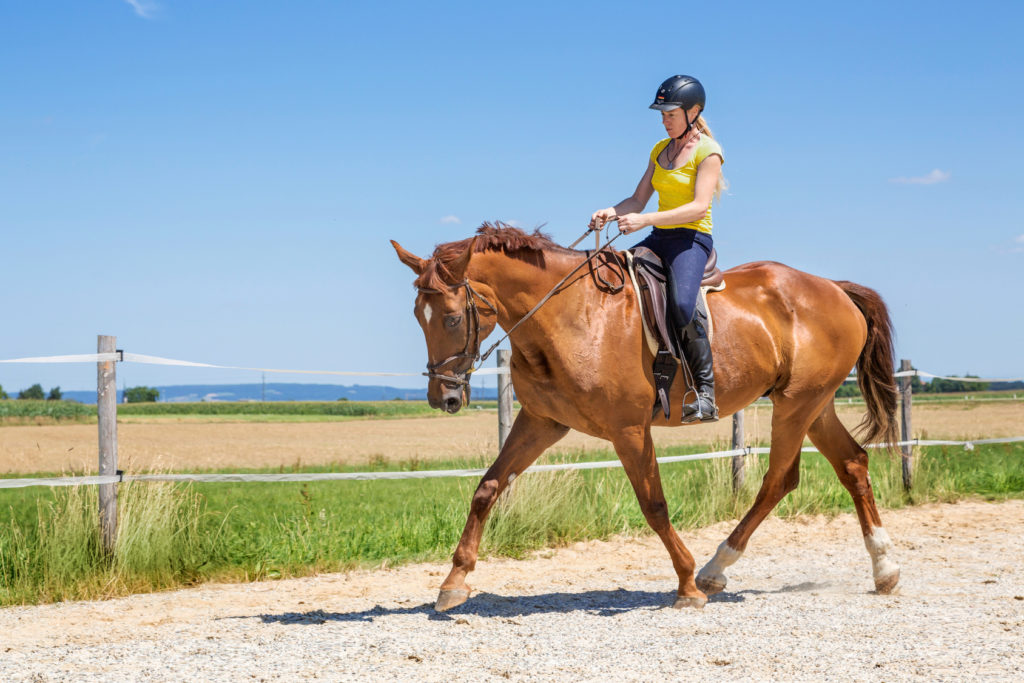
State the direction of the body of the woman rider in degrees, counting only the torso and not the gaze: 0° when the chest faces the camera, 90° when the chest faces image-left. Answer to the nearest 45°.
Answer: approximately 45°

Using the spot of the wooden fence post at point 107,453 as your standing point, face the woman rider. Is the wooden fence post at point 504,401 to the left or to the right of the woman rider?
left

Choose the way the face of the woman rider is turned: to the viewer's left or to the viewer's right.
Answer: to the viewer's left

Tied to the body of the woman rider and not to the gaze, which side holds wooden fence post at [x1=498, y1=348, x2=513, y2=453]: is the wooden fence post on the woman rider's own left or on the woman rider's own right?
on the woman rider's own right

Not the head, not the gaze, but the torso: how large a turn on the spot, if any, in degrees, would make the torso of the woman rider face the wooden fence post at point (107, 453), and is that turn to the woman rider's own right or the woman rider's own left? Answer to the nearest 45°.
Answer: approximately 45° to the woman rider's own right
